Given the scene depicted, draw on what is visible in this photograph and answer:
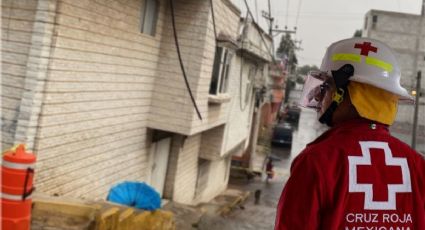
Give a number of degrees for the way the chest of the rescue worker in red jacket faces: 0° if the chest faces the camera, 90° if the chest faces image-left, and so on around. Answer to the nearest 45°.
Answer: approximately 135°

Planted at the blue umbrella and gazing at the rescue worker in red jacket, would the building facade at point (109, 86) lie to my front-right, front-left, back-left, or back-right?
back-right

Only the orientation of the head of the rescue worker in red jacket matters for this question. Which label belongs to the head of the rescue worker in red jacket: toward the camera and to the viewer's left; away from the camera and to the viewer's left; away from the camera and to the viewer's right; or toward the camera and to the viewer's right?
away from the camera and to the viewer's left
